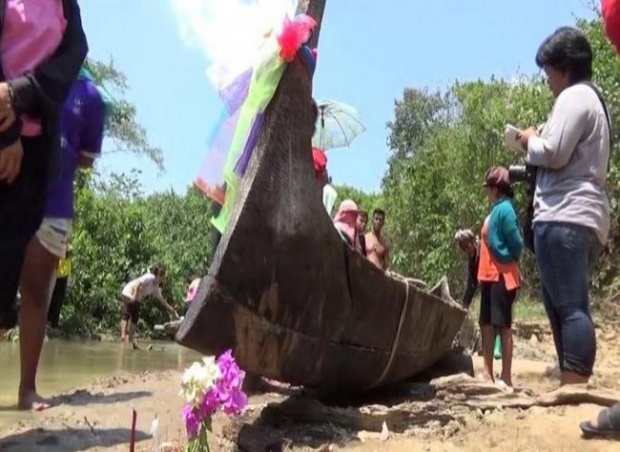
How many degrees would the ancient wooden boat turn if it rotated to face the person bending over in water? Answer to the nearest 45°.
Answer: approximately 135° to its right

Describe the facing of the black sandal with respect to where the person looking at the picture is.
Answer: facing to the left of the viewer

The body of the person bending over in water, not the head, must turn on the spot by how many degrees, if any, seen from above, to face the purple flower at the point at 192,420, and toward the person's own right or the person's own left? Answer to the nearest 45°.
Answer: approximately 90° to the person's own right

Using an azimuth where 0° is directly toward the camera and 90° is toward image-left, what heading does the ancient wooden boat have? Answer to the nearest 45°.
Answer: approximately 45°

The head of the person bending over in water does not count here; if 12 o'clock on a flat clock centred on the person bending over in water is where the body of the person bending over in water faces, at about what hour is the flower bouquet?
The flower bouquet is roughly at 3 o'clock from the person bending over in water.

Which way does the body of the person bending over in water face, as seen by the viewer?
to the viewer's right

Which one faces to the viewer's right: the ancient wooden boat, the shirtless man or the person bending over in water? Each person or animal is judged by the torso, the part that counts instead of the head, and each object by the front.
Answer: the person bending over in water

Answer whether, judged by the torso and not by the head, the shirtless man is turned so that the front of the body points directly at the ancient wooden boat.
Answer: yes

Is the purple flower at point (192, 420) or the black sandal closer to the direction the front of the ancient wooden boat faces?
the purple flower

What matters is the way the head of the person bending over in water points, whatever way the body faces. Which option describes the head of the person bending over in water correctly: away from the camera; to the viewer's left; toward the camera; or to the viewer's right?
to the viewer's right

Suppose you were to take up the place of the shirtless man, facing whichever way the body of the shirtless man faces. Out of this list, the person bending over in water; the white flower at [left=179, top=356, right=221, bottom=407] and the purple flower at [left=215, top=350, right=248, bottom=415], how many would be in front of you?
2
